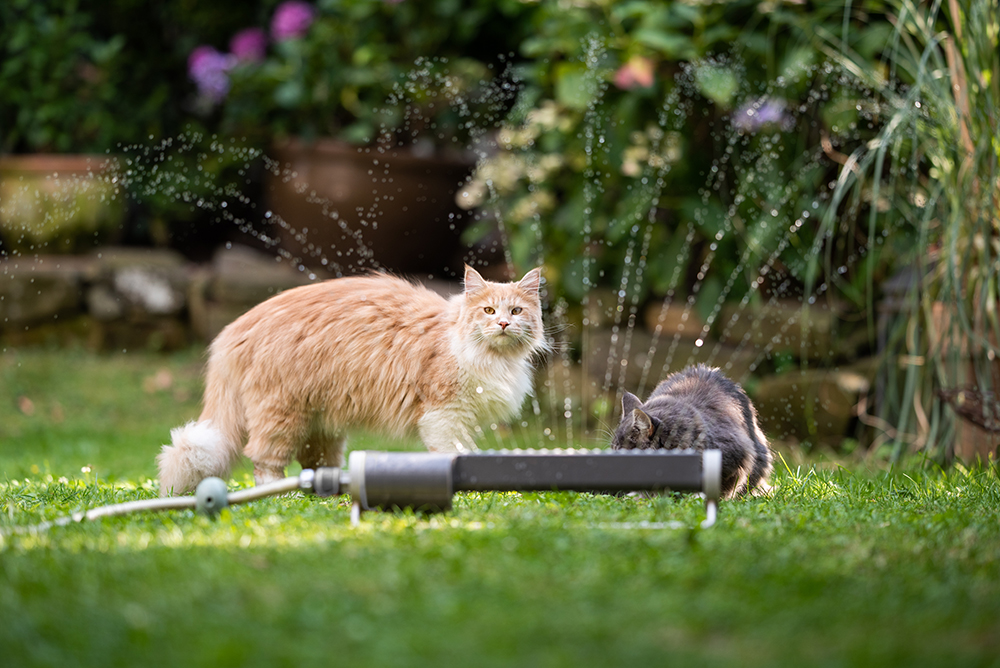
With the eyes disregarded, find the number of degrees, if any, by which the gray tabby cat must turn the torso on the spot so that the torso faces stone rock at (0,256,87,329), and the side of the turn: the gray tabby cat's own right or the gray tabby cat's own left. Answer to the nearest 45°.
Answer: approximately 45° to the gray tabby cat's own right

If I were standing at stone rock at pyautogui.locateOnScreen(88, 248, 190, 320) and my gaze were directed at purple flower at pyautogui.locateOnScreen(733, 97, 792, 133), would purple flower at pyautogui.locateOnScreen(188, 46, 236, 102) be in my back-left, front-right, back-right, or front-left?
front-left

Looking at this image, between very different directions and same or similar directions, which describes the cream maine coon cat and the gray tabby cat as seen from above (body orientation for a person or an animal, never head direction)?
very different directions

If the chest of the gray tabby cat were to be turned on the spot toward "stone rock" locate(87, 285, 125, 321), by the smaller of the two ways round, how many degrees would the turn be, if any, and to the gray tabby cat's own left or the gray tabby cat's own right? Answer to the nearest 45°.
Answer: approximately 45° to the gray tabby cat's own right

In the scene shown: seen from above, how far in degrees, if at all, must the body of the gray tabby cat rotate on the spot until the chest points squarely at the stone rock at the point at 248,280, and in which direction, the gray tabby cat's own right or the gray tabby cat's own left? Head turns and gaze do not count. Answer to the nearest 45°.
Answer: approximately 45° to the gray tabby cat's own right

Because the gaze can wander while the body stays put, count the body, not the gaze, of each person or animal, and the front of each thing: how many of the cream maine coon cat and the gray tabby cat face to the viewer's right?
1

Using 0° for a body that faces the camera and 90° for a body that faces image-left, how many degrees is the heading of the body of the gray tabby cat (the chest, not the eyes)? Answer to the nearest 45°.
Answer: approximately 90°

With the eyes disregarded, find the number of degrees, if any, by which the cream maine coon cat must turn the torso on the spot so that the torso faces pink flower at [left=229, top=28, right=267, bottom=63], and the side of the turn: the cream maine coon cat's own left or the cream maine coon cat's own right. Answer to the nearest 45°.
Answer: approximately 90° to the cream maine coon cat's own left

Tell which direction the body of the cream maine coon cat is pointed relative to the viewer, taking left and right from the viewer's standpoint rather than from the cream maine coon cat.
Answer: facing to the right of the viewer
